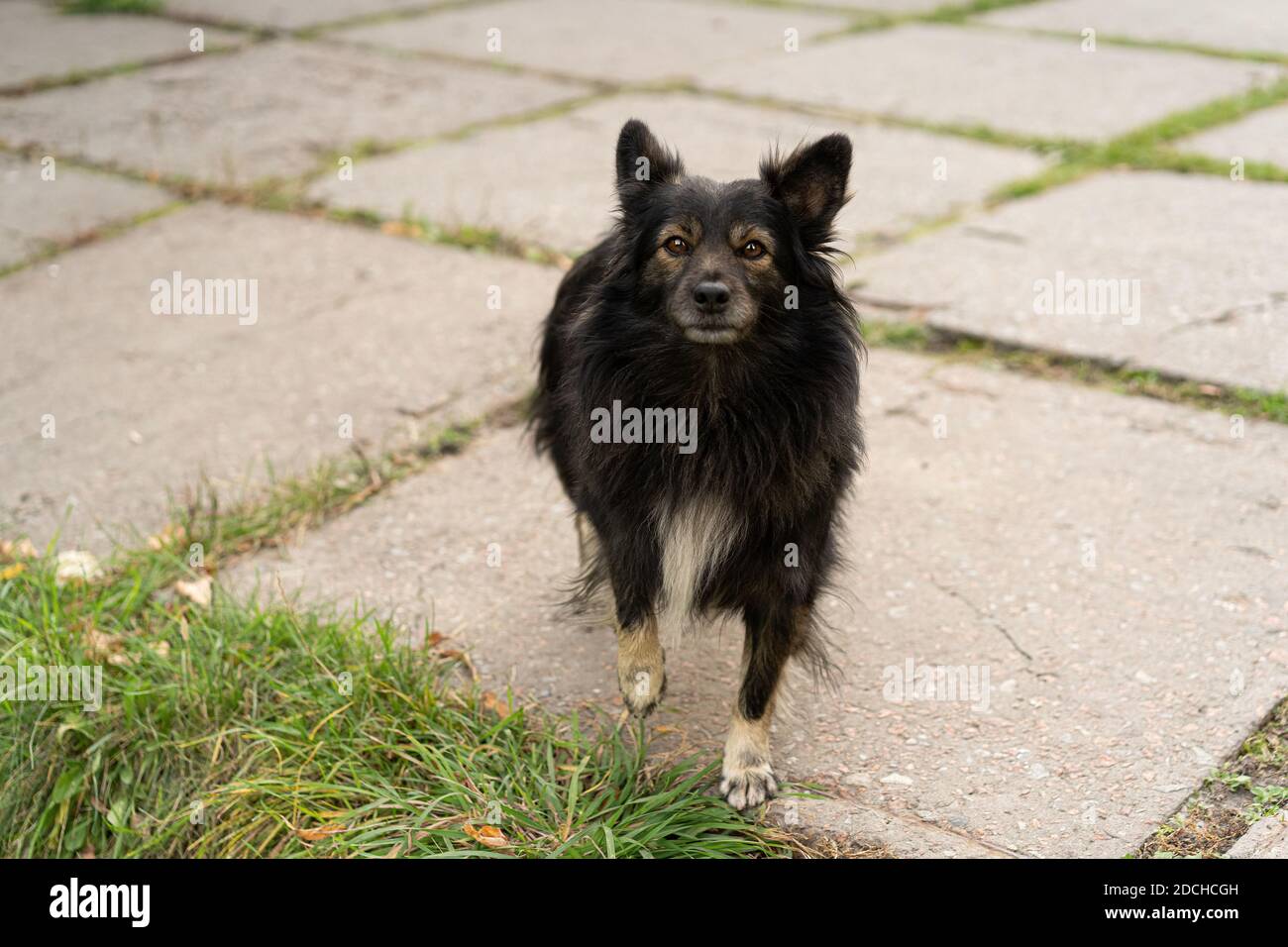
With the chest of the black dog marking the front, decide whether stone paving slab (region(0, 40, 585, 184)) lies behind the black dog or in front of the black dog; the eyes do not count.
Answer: behind

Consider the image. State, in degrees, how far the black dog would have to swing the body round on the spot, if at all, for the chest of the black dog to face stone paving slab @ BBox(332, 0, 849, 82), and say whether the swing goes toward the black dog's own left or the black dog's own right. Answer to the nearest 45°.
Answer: approximately 180°

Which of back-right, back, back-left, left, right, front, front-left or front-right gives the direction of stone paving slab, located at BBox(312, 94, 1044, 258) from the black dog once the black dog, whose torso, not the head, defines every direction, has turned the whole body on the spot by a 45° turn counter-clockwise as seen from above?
back-left

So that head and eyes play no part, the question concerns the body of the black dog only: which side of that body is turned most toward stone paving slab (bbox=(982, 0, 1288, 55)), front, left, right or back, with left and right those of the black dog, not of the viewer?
back

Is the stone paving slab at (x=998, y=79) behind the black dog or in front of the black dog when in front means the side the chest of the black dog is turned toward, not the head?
behind

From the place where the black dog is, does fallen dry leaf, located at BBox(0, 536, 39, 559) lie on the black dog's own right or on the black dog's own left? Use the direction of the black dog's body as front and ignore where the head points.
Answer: on the black dog's own right

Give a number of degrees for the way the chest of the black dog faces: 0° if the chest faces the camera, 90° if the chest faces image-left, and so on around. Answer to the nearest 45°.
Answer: approximately 0°

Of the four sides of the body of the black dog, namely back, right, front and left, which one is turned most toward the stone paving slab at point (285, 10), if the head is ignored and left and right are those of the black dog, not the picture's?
back
